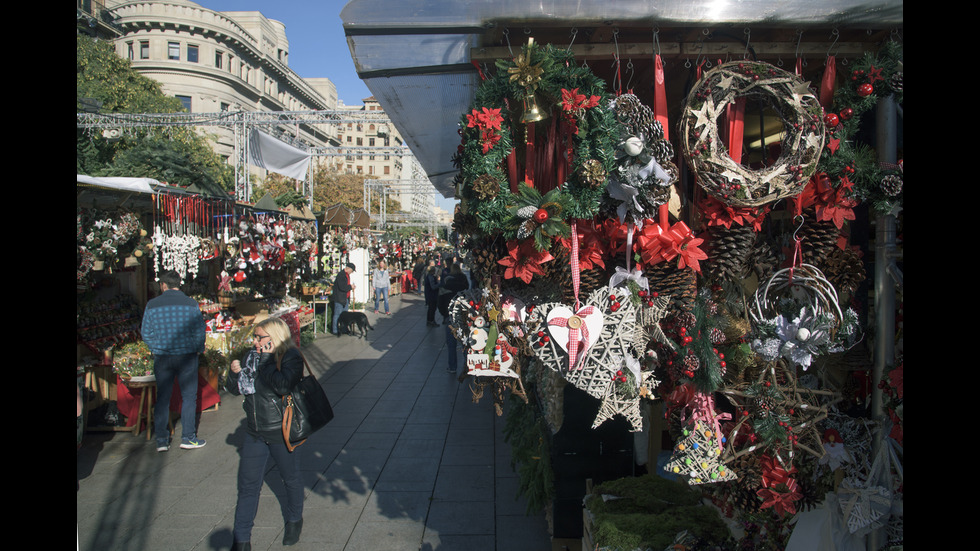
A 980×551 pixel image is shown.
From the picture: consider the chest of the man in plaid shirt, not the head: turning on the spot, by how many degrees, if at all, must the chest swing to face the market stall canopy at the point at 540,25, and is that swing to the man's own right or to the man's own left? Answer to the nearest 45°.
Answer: approximately 180°

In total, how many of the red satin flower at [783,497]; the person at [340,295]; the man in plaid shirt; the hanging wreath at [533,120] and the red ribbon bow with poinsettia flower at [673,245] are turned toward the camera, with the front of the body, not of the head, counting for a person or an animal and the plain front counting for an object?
3

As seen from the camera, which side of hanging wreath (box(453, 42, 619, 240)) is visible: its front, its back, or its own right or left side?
front

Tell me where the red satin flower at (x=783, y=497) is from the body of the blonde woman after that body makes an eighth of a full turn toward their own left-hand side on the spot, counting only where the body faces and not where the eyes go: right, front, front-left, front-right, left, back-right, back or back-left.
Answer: front-left

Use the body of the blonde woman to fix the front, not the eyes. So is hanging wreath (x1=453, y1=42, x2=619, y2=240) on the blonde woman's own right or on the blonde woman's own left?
on the blonde woman's own left

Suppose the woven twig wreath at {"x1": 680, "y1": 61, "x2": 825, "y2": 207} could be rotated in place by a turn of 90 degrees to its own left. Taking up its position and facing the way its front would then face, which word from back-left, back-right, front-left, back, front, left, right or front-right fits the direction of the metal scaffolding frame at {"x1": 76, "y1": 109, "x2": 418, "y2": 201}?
back-left

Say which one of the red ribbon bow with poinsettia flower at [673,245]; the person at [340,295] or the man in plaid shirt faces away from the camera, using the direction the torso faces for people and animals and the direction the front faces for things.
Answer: the man in plaid shirt

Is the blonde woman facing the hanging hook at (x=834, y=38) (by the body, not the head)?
no

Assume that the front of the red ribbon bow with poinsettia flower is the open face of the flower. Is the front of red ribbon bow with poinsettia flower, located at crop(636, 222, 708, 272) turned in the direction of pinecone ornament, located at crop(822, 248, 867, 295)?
no

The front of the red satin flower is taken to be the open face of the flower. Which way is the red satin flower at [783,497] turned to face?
toward the camera

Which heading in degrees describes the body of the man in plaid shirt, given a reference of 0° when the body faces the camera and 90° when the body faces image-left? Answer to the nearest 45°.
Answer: approximately 180°

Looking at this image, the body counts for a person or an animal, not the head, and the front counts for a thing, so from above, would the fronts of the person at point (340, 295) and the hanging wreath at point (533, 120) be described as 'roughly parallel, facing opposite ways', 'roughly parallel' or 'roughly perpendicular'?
roughly perpendicular

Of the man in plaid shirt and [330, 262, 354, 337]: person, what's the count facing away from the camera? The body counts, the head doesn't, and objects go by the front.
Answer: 1

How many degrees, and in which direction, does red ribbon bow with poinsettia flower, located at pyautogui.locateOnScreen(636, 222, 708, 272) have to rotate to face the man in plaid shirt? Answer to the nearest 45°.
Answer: approximately 135° to its right
